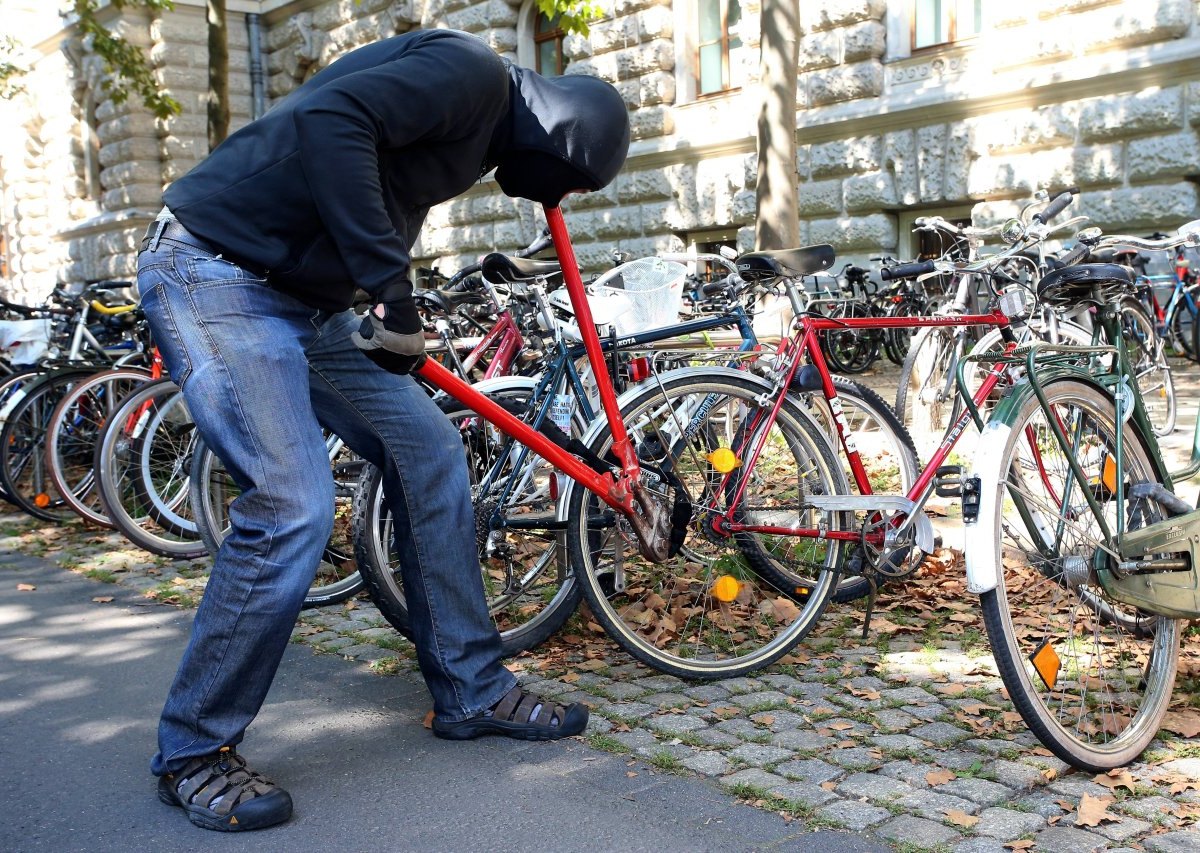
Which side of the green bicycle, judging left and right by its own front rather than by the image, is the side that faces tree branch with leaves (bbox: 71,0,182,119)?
left

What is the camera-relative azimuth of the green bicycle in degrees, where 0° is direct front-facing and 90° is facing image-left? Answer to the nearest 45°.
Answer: approximately 225°

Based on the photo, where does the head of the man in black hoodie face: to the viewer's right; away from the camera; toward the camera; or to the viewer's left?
to the viewer's right

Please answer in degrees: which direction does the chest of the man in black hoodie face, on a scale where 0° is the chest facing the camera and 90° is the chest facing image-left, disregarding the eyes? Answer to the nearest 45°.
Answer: approximately 270°

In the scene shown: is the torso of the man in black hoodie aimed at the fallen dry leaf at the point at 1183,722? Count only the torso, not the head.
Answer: yes

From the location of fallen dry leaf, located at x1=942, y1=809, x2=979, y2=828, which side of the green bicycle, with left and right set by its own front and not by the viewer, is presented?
back

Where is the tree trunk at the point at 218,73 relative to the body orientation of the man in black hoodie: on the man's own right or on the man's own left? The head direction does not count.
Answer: on the man's own left
